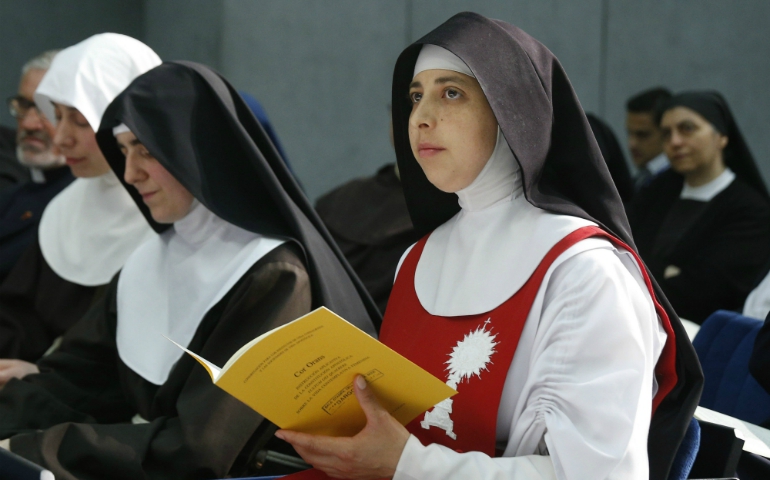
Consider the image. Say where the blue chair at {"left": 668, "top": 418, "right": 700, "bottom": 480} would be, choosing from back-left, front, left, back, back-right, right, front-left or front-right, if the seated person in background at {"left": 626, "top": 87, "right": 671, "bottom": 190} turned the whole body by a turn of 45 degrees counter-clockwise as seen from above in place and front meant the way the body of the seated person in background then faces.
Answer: front

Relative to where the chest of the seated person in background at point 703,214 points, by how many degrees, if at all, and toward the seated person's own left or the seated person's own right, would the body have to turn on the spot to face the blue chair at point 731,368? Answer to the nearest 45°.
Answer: approximately 45° to the seated person's own left

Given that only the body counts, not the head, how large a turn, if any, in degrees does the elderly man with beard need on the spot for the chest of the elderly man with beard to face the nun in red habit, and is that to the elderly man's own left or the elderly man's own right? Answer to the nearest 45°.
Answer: approximately 45° to the elderly man's own left

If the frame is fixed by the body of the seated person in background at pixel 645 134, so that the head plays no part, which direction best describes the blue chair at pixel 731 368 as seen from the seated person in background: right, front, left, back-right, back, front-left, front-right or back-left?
front-left

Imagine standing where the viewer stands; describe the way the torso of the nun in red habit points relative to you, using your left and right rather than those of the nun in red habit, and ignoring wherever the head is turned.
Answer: facing the viewer and to the left of the viewer

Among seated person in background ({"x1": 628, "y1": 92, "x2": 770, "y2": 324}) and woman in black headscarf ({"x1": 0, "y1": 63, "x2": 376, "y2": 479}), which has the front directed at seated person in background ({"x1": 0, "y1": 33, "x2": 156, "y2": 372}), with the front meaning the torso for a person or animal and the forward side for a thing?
seated person in background ({"x1": 628, "y1": 92, "x2": 770, "y2": 324})

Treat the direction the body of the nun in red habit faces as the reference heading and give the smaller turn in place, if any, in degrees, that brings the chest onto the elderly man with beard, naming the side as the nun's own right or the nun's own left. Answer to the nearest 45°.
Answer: approximately 90° to the nun's own right

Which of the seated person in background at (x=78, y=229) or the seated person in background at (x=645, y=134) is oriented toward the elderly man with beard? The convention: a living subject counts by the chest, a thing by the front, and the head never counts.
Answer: the seated person in background at (x=645, y=134)

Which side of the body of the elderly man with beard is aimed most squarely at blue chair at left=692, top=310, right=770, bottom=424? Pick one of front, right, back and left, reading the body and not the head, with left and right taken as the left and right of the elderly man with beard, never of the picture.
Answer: left

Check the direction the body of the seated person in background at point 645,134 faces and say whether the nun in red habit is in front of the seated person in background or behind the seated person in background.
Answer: in front
